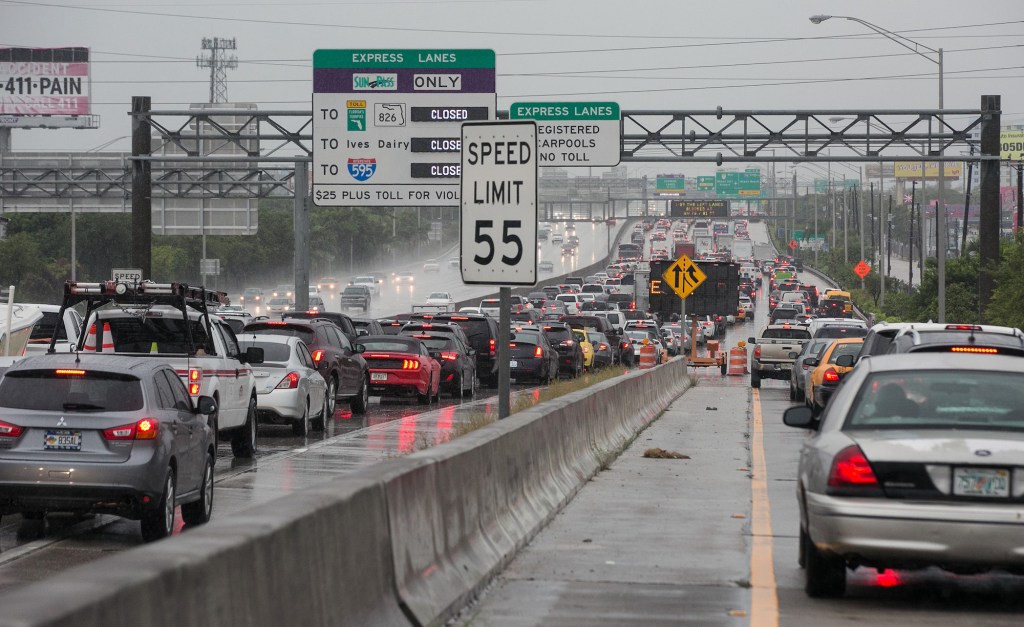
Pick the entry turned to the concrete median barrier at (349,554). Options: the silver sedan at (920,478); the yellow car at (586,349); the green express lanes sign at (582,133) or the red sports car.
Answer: the green express lanes sign

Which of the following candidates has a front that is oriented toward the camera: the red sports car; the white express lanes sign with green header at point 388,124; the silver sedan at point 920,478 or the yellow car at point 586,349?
the white express lanes sign with green header

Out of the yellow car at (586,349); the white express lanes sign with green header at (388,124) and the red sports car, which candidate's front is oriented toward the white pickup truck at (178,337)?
the white express lanes sign with green header

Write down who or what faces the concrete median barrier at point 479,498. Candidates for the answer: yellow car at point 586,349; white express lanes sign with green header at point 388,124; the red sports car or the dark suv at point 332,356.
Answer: the white express lanes sign with green header

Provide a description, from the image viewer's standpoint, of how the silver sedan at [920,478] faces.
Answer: facing away from the viewer

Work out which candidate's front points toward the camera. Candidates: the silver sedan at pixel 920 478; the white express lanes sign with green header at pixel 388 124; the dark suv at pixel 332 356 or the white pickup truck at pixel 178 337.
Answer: the white express lanes sign with green header

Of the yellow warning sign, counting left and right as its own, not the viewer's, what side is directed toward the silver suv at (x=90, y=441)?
front

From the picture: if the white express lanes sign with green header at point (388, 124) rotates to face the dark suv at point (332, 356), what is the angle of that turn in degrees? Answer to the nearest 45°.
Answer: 0° — it already faces it

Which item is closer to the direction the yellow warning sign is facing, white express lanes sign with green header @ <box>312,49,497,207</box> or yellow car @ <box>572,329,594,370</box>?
the white express lanes sign with green header

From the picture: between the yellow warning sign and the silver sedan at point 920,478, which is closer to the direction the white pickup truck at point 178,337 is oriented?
the yellow warning sign

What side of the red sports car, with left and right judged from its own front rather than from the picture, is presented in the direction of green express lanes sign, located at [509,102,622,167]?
front

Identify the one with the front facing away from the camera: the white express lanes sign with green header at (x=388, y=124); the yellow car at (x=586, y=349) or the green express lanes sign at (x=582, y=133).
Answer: the yellow car

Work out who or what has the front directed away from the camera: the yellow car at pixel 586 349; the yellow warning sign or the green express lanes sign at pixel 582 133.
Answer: the yellow car

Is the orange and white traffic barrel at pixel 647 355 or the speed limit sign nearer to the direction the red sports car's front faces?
the orange and white traffic barrel

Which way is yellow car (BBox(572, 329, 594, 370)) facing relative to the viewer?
away from the camera

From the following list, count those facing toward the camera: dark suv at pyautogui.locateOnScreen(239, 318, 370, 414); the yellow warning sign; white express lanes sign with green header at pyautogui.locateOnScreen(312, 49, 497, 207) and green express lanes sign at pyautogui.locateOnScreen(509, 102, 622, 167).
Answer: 3
